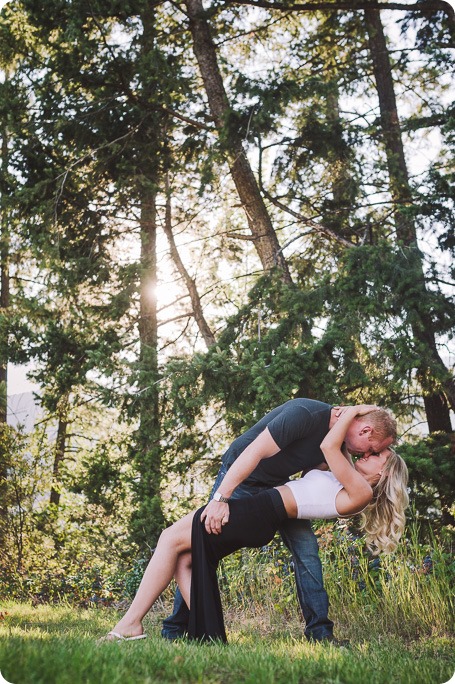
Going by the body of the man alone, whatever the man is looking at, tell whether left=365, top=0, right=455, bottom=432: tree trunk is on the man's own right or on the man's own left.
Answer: on the man's own left

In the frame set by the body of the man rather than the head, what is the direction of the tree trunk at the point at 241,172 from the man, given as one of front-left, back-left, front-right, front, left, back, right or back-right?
left

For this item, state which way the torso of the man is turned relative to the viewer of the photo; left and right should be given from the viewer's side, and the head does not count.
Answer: facing to the right of the viewer
